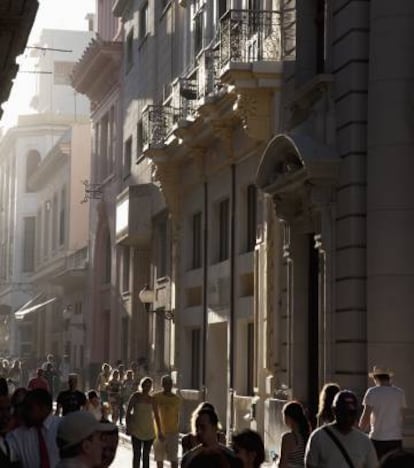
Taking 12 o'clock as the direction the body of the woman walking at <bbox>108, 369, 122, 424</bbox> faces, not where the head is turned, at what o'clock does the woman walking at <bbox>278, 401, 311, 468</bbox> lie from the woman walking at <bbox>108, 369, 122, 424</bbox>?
the woman walking at <bbox>278, 401, 311, 468</bbox> is roughly at 12 o'clock from the woman walking at <bbox>108, 369, 122, 424</bbox>.

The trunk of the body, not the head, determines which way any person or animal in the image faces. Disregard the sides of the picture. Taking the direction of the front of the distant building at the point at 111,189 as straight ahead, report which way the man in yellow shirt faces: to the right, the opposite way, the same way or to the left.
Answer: to the left

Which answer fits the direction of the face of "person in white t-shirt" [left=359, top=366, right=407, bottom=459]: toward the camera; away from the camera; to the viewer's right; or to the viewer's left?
away from the camera

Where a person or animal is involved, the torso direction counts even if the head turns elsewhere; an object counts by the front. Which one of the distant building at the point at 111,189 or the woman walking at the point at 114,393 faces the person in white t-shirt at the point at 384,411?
the woman walking

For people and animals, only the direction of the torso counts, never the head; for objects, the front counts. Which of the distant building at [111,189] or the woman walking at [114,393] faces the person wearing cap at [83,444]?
the woman walking
